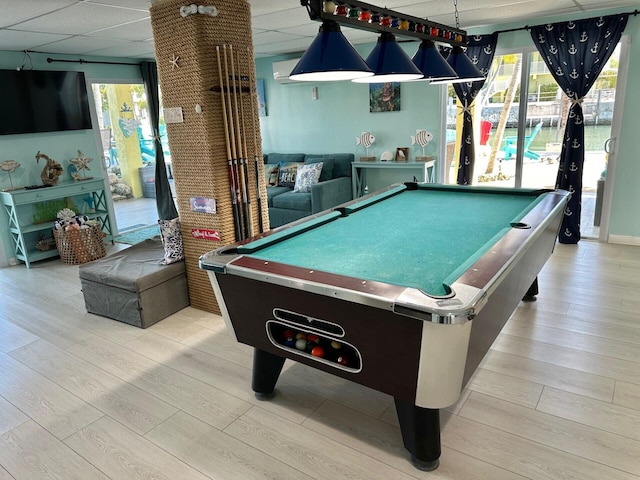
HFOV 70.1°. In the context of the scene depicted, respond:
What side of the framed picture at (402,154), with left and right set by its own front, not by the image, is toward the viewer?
front

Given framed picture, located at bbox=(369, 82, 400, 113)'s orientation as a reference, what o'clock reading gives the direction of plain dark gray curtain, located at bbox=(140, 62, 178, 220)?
The plain dark gray curtain is roughly at 3 o'clock from the framed picture.

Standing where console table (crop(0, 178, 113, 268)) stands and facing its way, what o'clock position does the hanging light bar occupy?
The hanging light bar is roughly at 1 o'clock from the console table.

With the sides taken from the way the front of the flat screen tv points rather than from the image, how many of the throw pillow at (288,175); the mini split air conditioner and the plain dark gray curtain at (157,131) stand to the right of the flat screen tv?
0

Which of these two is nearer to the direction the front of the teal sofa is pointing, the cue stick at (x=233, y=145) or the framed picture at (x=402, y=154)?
the cue stick

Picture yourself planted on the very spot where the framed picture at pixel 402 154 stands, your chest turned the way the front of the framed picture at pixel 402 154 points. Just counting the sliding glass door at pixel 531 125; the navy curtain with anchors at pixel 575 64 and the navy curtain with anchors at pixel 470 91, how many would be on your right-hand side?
0

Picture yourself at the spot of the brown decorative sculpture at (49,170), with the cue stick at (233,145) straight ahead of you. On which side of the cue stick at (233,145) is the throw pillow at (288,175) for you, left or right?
left

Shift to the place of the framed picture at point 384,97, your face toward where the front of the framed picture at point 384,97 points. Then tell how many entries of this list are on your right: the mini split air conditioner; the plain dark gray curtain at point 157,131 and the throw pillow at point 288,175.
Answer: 3

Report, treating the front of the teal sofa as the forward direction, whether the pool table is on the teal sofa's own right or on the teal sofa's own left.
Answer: on the teal sofa's own left

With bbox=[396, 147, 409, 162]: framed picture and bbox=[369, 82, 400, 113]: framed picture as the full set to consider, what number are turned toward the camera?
2

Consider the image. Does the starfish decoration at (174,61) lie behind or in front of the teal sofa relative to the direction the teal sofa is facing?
in front

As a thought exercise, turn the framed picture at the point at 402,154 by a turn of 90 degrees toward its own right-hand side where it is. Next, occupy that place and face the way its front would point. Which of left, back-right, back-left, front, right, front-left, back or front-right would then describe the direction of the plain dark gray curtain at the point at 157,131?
front

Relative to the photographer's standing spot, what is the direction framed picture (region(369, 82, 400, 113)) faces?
facing the viewer

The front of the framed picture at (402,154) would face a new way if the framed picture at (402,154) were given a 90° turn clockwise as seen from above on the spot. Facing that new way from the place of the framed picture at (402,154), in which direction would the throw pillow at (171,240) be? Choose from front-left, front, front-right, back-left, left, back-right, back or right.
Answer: front-left

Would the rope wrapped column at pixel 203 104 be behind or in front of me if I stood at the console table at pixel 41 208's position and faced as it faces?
in front

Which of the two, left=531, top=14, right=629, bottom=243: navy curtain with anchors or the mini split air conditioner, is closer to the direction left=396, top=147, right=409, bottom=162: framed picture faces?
the navy curtain with anchors

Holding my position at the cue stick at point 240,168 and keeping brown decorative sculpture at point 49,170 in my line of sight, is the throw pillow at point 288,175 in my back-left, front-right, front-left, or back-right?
front-right

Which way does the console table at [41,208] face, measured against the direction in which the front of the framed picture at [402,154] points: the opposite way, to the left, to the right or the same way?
to the left

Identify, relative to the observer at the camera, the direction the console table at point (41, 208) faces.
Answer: facing the viewer and to the right of the viewer
